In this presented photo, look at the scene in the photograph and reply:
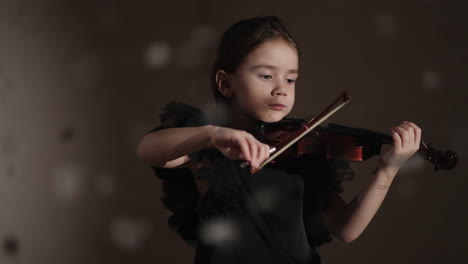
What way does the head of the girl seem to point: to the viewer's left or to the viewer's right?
to the viewer's right
